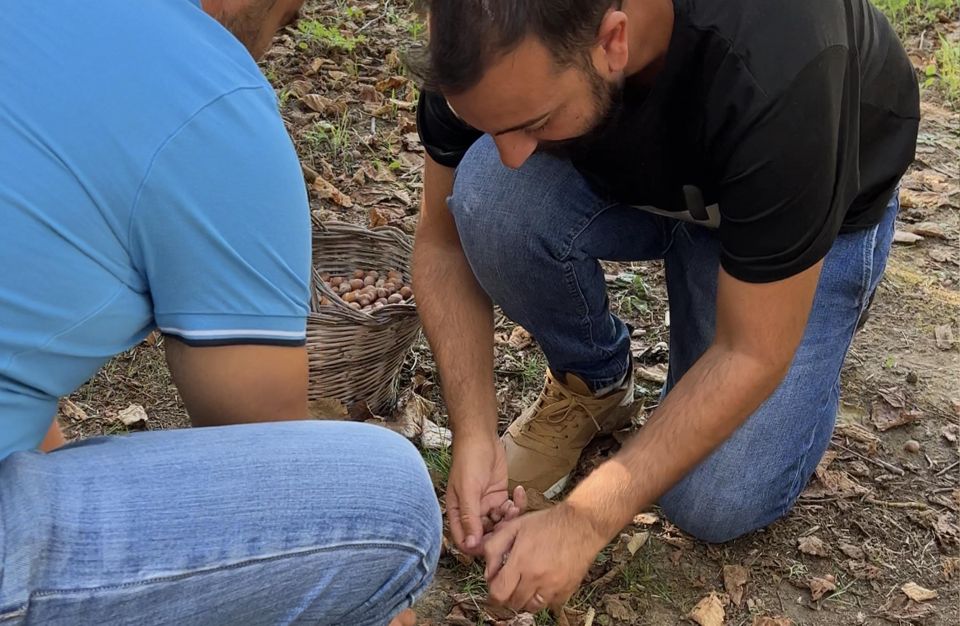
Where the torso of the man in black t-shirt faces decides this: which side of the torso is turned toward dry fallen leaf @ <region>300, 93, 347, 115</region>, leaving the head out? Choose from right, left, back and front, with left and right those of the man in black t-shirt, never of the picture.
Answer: right

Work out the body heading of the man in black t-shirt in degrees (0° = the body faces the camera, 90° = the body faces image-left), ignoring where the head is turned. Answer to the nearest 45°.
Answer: approximately 45°

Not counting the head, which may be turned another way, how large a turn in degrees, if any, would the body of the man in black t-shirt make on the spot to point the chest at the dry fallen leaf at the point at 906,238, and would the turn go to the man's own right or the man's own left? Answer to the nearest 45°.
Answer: approximately 180°

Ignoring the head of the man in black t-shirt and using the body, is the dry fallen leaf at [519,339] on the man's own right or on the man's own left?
on the man's own right

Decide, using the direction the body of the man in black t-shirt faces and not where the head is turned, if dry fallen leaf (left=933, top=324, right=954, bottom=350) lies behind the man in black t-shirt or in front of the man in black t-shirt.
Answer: behind

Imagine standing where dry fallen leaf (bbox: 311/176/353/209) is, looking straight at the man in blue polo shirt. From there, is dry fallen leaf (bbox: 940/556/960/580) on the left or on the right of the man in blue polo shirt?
left

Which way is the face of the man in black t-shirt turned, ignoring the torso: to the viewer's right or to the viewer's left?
to the viewer's left

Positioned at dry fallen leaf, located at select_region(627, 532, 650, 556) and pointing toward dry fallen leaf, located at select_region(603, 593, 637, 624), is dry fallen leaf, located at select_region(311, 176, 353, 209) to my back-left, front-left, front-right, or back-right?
back-right
